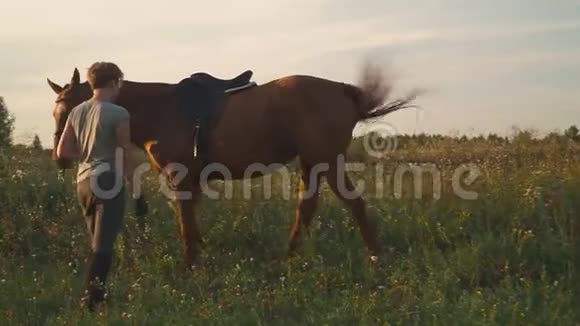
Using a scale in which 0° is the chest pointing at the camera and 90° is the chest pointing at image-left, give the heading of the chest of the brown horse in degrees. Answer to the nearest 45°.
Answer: approximately 90°
